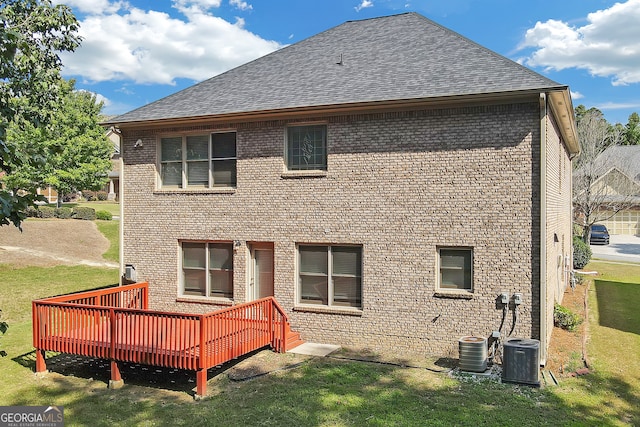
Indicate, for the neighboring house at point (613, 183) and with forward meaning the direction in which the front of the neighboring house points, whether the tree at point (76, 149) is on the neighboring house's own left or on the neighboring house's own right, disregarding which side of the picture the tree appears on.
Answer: on the neighboring house's own right

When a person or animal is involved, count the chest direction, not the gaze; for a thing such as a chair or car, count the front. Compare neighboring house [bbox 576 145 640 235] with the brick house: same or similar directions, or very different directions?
very different directions

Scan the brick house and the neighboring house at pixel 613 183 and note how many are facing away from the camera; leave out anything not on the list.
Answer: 1

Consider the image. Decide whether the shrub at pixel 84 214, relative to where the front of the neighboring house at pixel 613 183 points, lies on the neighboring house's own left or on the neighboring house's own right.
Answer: on the neighboring house's own right

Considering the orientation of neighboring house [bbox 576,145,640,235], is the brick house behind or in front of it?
in front

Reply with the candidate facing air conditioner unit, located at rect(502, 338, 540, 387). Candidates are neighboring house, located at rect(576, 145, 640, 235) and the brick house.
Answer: the neighboring house

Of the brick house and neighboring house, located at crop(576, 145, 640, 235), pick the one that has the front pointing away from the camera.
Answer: the brick house

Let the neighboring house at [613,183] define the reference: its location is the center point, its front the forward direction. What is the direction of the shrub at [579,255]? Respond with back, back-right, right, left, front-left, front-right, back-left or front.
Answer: front

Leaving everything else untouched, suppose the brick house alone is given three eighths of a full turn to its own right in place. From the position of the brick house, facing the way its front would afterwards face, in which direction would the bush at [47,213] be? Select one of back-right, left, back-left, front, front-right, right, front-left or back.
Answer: back

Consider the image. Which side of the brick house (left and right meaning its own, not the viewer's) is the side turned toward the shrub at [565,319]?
right

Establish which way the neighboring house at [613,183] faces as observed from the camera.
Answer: facing the viewer

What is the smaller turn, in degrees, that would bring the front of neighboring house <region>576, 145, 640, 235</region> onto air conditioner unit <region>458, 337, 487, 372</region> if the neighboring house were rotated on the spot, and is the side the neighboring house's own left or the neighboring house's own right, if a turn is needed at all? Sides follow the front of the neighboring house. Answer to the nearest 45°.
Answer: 0° — it already faces it

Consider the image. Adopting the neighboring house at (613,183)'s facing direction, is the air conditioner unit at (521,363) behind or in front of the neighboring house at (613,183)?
in front

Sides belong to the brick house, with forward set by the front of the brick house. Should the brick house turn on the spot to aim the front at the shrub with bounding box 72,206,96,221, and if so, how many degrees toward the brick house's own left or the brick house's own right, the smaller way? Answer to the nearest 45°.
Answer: approximately 45° to the brick house's own left

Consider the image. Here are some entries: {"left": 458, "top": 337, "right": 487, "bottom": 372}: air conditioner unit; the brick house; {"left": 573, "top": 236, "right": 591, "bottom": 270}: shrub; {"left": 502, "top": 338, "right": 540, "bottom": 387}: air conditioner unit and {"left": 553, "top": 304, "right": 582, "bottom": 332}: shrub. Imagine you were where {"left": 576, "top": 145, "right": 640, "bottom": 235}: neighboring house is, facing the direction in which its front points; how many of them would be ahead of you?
5

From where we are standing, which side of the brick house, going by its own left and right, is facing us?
back
